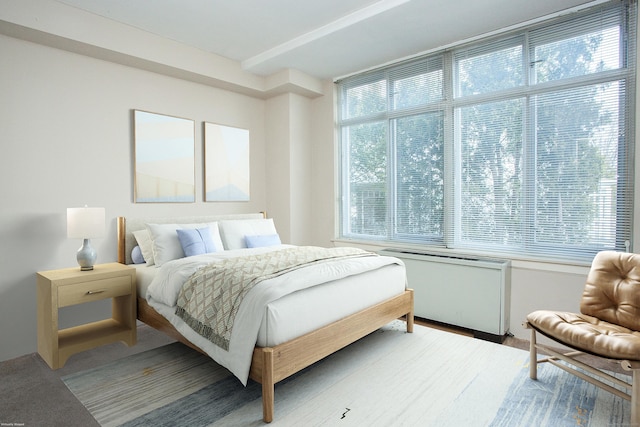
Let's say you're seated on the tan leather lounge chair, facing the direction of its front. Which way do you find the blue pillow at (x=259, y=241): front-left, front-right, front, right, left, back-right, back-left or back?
front-right

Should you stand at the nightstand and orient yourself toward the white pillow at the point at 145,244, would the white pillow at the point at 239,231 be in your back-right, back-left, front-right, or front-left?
front-right

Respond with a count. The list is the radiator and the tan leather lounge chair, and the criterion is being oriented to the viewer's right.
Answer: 0

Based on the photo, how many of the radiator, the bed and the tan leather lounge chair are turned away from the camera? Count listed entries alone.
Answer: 0

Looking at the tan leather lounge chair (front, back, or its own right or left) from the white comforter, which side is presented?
front

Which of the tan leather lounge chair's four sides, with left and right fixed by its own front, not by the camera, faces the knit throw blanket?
front

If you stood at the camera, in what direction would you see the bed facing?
facing the viewer and to the right of the viewer

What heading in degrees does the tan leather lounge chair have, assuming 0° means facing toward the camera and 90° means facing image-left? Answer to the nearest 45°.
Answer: approximately 45°

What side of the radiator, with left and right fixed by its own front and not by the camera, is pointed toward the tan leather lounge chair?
left

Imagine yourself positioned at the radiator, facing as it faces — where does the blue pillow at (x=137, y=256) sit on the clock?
The blue pillow is roughly at 1 o'clock from the radiator.

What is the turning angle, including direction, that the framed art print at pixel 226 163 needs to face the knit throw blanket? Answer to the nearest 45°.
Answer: approximately 45° to its right

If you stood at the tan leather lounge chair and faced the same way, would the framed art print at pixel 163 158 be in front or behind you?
in front

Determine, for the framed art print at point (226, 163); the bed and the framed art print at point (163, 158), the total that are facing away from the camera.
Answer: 0

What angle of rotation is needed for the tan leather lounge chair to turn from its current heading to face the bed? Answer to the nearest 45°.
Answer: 0° — it already faces it

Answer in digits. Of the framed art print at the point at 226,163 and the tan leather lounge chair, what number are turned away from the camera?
0

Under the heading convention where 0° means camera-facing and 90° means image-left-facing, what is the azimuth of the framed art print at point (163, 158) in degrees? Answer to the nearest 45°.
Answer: approximately 315°

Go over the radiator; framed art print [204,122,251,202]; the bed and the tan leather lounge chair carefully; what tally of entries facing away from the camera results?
0
